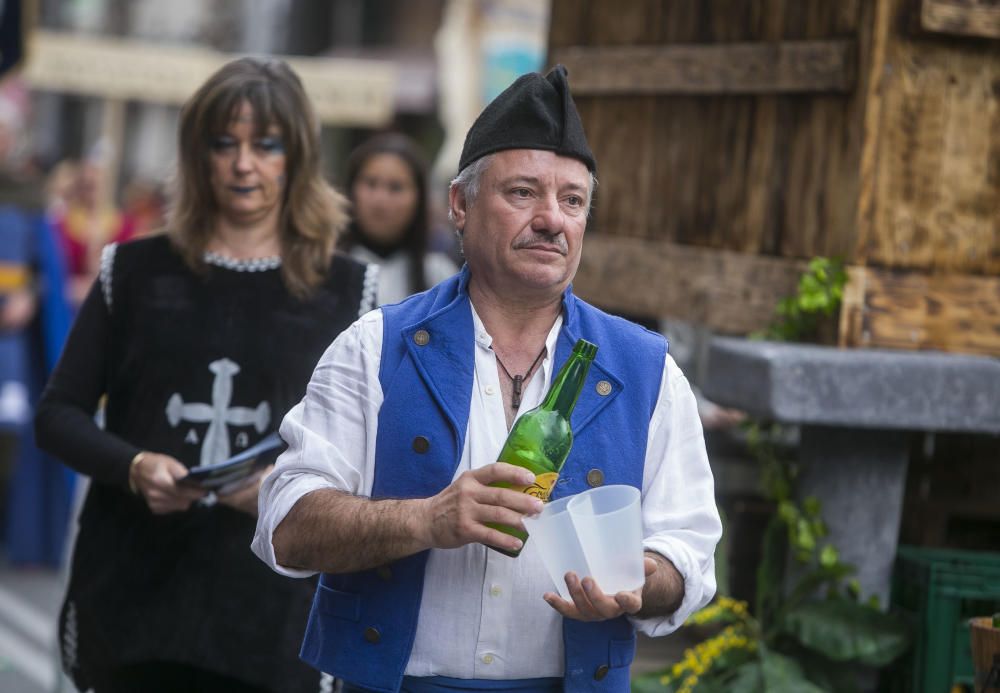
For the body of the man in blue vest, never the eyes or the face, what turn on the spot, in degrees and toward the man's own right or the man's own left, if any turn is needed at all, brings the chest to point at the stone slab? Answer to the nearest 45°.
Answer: approximately 135° to the man's own left

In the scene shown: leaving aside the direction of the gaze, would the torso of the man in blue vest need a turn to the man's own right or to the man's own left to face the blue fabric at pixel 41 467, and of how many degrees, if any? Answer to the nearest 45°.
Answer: approximately 180°

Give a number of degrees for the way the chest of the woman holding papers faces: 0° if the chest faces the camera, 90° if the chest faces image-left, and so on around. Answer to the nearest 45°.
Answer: approximately 0°

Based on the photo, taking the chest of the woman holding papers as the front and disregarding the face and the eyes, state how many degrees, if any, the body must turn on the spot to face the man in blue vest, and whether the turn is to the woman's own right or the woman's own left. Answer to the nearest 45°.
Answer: approximately 45° to the woman's own left

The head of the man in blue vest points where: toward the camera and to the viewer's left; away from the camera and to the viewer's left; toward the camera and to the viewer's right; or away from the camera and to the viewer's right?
toward the camera and to the viewer's right

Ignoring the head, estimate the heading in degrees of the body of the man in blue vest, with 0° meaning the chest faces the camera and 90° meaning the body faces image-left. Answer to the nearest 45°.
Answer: approximately 0°

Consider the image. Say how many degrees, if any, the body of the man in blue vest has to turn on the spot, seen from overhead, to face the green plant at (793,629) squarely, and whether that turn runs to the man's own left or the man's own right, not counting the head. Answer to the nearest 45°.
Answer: approximately 135° to the man's own left

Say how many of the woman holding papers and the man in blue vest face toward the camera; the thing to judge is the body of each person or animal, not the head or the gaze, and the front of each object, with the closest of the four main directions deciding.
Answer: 2

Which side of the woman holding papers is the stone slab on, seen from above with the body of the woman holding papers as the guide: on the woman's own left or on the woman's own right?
on the woman's own left

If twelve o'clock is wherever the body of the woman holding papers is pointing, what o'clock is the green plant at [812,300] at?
The green plant is roughly at 8 o'clock from the woman holding papers.
